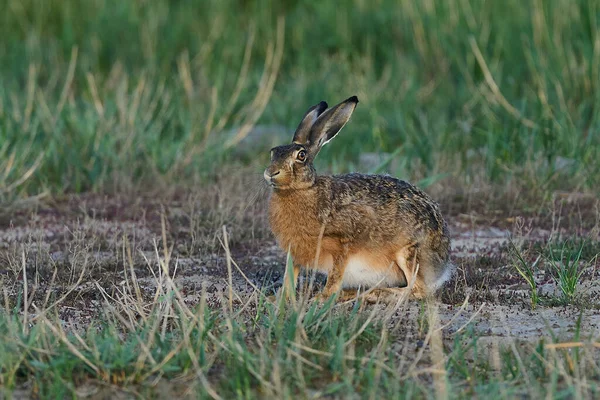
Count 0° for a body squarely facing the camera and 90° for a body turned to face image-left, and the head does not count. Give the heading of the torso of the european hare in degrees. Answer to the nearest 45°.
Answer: approximately 90°
